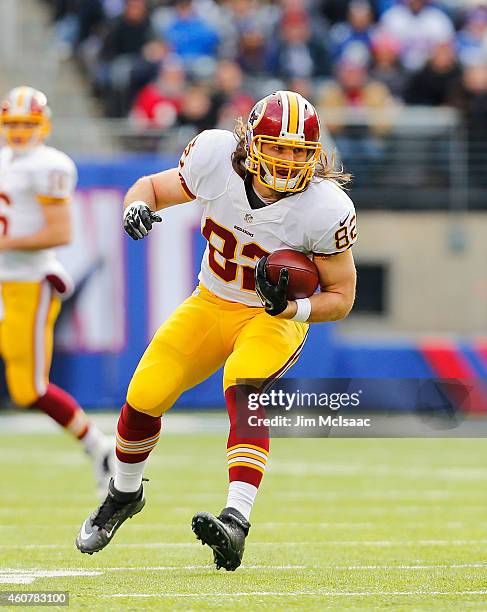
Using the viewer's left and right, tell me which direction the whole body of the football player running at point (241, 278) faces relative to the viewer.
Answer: facing the viewer

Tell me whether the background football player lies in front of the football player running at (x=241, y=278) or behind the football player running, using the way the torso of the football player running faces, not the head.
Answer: behind

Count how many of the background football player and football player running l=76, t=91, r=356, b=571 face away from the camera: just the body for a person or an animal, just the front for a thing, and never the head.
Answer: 0
